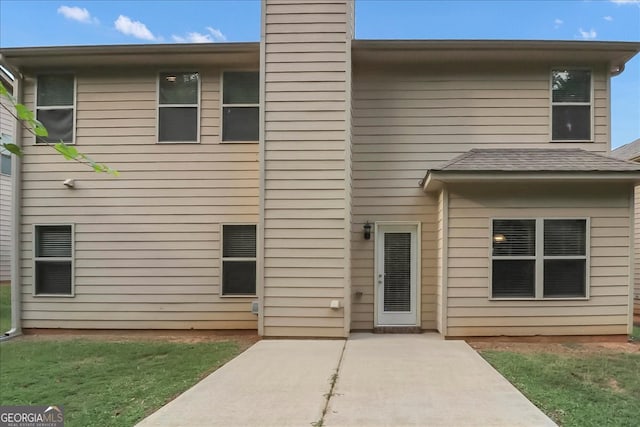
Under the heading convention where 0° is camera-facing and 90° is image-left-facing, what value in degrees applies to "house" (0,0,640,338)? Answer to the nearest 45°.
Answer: approximately 180°

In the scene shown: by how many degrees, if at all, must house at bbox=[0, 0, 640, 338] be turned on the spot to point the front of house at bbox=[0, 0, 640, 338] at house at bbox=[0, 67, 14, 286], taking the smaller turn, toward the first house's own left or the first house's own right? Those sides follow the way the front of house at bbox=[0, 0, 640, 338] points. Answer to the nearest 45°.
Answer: approximately 45° to the first house's own left
